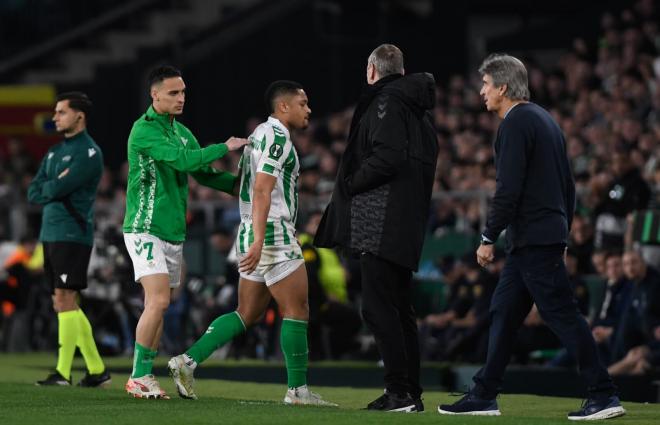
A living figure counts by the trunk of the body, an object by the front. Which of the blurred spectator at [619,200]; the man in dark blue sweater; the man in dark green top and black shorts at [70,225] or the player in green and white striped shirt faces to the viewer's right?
the player in green and white striped shirt

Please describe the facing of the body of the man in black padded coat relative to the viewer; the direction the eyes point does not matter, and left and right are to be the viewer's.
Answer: facing away from the viewer and to the left of the viewer

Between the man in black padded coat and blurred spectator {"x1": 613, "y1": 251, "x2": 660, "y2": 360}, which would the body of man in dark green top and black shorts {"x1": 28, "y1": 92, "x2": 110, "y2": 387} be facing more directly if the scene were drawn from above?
the man in black padded coat

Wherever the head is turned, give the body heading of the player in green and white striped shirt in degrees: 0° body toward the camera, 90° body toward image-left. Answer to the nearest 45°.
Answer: approximately 270°

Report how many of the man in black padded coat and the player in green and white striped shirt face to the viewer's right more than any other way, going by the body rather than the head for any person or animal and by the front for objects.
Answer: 1

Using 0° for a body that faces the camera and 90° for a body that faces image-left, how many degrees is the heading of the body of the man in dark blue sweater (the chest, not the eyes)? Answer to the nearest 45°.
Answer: approximately 90°

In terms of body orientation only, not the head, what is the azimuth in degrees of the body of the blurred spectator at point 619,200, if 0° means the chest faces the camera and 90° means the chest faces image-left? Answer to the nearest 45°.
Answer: approximately 45°

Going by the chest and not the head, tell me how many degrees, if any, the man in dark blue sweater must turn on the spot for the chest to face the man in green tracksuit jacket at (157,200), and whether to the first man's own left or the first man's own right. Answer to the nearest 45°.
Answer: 0° — they already face them

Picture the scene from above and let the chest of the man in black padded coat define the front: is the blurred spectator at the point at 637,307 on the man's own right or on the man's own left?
on the man's own right

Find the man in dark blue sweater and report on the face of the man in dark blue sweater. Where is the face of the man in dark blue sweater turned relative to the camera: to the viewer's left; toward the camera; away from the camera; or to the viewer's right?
to the viewer's left
